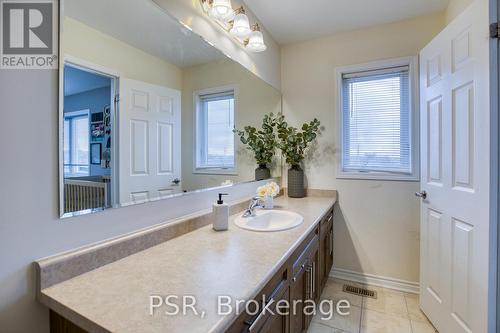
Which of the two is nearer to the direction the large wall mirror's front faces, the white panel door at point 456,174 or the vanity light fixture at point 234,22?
the white panel door

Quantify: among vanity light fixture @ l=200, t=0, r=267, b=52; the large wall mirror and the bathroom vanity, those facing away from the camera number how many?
0

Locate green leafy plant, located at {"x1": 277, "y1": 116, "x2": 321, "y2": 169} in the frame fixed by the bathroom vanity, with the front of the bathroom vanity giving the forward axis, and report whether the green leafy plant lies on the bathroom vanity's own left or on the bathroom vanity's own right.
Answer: on the bathroom vanity's own left

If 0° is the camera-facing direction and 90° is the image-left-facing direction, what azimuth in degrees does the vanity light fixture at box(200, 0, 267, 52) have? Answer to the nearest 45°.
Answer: approximately 315°

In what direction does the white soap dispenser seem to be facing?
to the viewer's right
